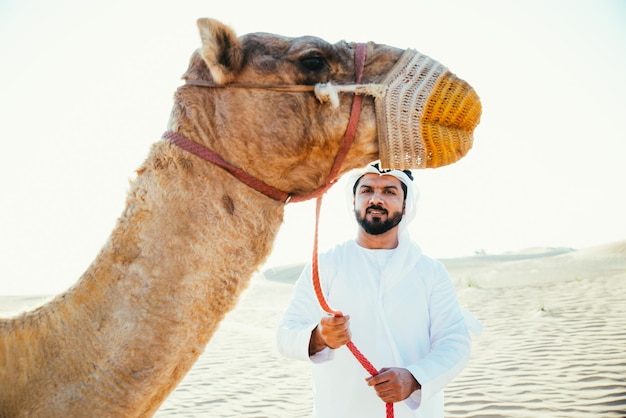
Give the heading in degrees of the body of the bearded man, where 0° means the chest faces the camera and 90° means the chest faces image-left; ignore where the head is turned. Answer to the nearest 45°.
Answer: approximately 0°

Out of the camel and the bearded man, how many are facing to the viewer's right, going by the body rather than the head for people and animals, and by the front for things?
1

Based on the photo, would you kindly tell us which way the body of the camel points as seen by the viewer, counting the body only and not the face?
to the viewer's right

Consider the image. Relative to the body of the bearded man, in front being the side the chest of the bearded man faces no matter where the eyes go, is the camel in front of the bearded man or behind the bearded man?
in front

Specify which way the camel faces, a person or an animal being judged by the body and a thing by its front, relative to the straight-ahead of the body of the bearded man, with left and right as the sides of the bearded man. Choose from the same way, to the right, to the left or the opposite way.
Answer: to the left

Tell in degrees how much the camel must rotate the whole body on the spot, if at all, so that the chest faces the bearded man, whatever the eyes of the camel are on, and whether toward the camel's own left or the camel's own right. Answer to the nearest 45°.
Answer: approximately 45° to the camel's own left
